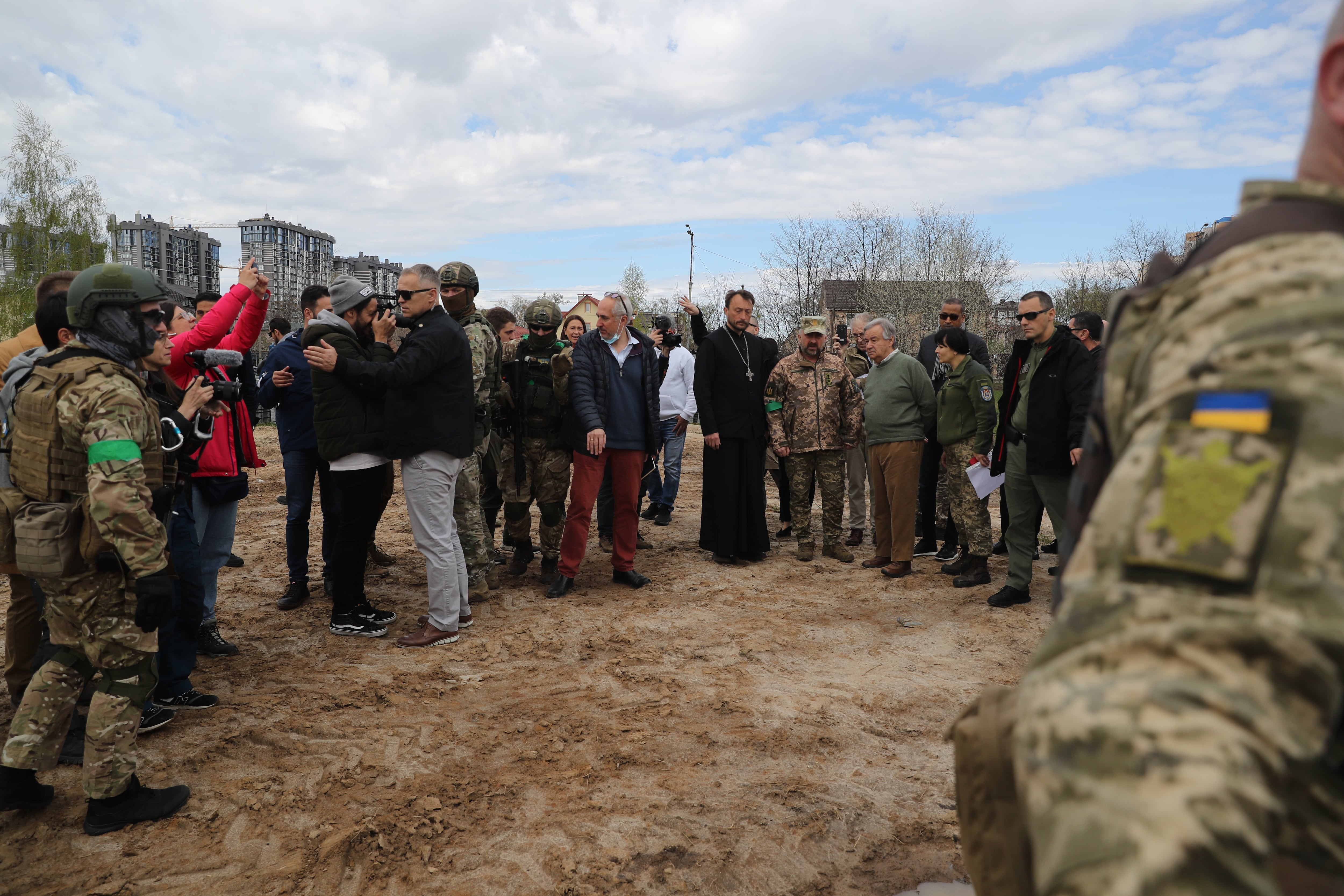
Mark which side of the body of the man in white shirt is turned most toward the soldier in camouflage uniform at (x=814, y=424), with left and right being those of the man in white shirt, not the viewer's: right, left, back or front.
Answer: left

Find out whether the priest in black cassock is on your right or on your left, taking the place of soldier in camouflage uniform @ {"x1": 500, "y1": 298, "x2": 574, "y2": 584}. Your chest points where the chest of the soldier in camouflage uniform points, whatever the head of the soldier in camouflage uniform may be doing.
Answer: on your left

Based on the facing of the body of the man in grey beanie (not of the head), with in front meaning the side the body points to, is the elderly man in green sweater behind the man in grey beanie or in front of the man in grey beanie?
in front

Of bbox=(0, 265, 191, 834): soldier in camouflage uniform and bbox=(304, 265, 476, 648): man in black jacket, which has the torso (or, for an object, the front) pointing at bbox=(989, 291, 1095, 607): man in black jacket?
the soldier in camouflage uniform

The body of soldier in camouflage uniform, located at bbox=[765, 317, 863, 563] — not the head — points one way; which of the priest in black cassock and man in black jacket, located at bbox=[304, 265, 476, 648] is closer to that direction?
the man in black jacket

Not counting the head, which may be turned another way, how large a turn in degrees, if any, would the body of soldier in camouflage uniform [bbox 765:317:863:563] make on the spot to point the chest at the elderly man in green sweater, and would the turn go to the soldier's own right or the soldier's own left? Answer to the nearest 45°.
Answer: approximately 45° to the soldier's own left

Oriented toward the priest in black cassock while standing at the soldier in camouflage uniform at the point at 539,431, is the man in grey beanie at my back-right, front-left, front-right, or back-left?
back-right

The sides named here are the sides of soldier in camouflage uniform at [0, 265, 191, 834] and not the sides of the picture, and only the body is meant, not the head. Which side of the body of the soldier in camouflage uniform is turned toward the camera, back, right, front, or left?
right

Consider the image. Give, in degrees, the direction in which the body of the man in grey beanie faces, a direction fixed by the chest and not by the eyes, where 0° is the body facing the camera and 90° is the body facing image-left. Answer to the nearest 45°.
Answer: approximately 270°

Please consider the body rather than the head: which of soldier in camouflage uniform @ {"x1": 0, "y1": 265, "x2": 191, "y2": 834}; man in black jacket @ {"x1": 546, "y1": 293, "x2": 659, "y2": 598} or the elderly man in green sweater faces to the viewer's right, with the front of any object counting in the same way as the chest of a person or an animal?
the soldier in camouflage uniform

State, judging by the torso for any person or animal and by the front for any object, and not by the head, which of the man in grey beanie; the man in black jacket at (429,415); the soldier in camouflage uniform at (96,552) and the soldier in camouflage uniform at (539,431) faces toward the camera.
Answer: the soldier in camouflage uniform at (539,431)

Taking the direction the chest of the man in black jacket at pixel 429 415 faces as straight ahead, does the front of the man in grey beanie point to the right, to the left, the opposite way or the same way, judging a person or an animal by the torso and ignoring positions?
the opposite way

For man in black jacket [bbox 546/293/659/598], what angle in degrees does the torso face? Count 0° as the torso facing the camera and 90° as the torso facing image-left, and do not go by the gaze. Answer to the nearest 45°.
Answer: approximately 0°
